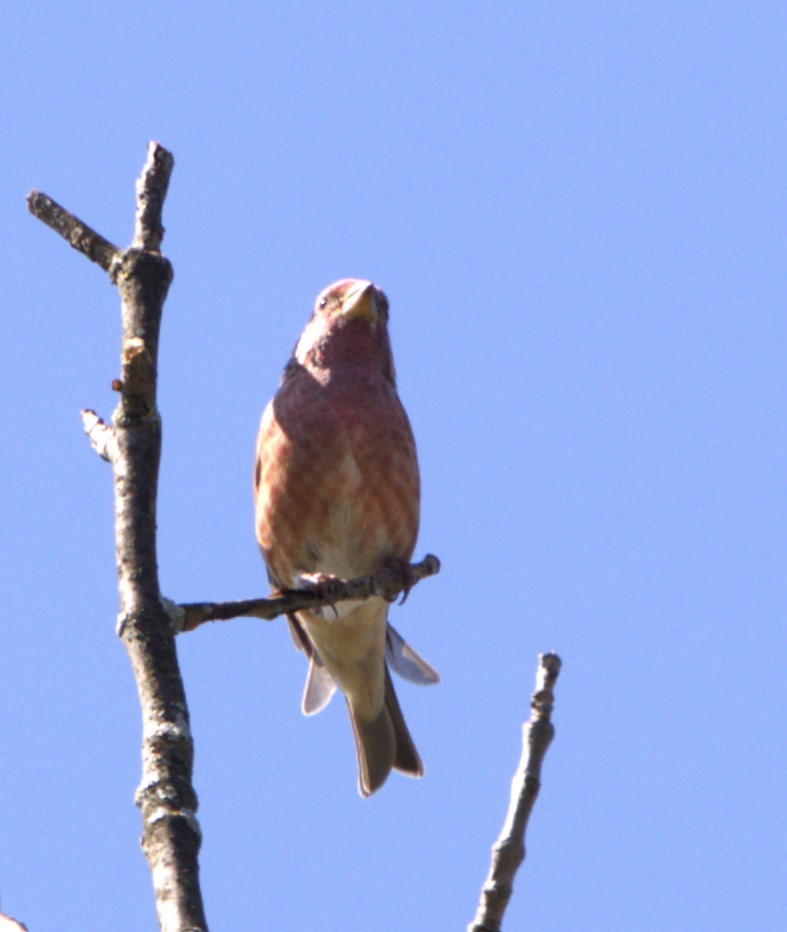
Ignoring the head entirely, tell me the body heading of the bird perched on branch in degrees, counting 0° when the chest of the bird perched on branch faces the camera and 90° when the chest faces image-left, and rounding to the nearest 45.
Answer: approximately 0°
